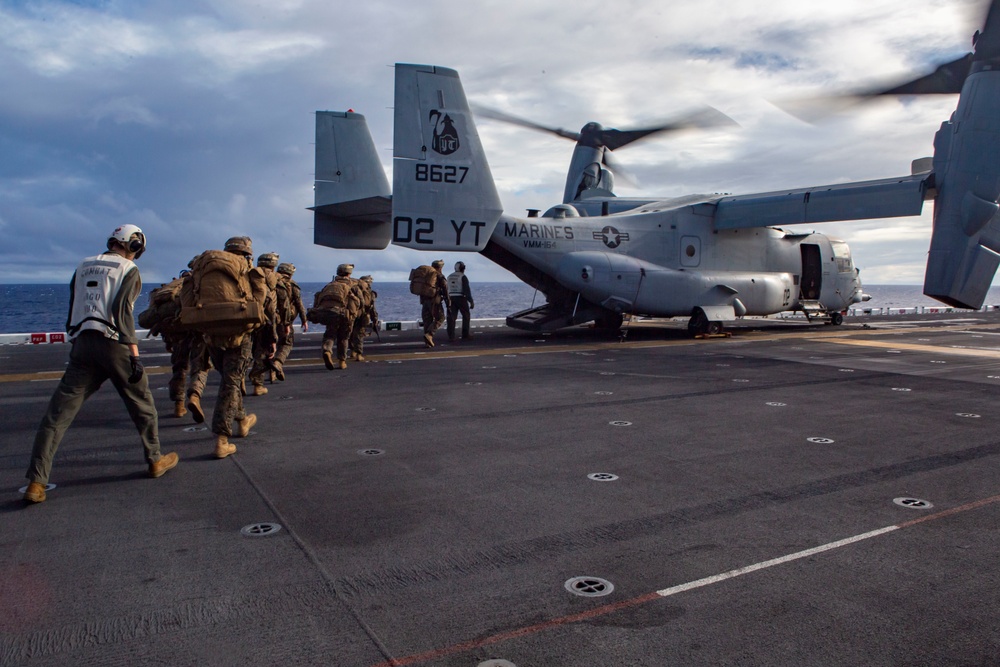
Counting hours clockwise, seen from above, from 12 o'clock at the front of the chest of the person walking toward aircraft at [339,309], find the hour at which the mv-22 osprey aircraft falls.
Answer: The mv-22 osprey aircraft is roughly at 1 o'clock from the person walking toward aircraft.

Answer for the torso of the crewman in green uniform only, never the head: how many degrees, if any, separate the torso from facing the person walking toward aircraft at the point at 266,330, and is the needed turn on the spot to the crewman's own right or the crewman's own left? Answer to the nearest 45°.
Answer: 0° — they already face them

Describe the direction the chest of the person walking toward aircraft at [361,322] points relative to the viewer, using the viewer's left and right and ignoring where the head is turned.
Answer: facing away from the viewer and to the right of the viewer

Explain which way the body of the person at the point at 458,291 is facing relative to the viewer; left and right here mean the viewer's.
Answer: facing away from the viewer and to the right of the viewer

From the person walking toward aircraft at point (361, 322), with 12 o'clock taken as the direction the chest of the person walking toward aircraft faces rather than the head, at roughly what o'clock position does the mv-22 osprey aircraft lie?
The mv-22 osprey aircraft is roughly at 1 o'clock from the person walking toward aircraft.

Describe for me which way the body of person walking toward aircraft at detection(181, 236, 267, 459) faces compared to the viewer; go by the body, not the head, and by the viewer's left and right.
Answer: facing away from the viewer and to the right of the viewer

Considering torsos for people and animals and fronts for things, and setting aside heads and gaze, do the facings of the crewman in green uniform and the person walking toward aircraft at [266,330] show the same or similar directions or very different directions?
same or similar directions

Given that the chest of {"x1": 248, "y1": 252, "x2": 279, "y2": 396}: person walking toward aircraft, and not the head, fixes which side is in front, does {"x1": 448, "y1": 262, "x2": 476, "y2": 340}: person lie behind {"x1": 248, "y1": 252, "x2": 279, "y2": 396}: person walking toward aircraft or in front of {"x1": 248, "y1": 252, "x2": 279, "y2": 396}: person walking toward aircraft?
in front

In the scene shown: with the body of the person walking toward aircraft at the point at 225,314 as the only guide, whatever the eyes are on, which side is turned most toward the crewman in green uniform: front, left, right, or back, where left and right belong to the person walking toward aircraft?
back

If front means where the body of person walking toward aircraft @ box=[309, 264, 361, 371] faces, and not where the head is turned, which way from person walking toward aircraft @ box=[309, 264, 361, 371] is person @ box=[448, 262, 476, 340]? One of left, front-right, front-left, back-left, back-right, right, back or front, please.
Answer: front

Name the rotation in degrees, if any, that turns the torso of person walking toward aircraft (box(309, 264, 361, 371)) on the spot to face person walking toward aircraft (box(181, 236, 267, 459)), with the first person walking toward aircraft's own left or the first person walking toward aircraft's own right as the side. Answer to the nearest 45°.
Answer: approximately 135° to the first person walking toward aircraft's own right

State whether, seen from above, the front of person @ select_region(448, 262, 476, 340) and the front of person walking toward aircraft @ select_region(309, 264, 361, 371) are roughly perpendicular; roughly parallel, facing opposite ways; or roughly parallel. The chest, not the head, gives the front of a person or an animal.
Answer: roughly parallel

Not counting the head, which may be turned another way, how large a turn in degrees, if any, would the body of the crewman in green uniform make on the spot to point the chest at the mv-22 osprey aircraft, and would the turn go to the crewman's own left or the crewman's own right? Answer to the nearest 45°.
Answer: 0° — they already face it

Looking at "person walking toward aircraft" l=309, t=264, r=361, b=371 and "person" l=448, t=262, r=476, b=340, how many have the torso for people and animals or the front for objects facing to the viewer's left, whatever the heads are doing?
0

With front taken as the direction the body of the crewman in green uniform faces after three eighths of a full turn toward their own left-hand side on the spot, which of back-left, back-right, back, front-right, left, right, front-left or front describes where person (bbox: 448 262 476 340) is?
back-right

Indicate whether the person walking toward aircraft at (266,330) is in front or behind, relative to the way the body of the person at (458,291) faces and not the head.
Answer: behind

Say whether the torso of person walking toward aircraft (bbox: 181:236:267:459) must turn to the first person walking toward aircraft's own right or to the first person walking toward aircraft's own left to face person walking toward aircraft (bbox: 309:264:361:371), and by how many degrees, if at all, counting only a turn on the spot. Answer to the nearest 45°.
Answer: approximately 45° to the first person walking toward aircraft's own left

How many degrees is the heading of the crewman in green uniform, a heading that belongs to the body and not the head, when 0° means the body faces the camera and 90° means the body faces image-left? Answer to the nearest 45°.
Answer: approximately 225°

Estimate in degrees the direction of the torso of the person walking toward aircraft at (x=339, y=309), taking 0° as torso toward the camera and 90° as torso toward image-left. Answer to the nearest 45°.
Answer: approximately 225°

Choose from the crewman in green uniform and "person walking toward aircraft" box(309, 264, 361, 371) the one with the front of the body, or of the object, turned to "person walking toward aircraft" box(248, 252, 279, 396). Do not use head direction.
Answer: the crewman in green uniform
